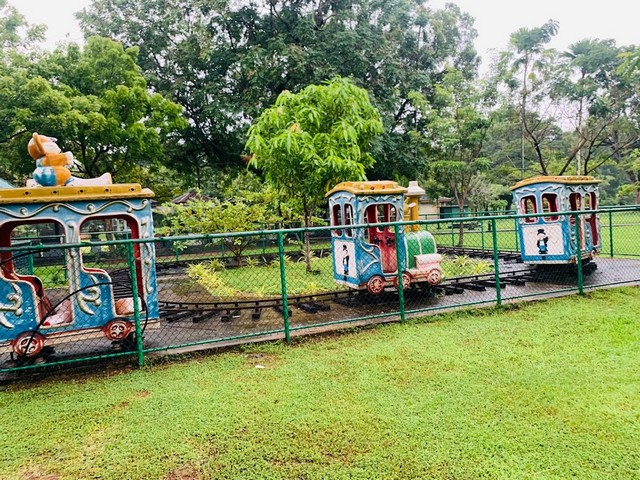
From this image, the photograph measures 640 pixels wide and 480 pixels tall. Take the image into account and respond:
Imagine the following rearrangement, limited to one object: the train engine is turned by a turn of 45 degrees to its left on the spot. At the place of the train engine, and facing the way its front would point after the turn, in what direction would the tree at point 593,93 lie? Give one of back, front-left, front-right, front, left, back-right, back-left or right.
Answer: front-right

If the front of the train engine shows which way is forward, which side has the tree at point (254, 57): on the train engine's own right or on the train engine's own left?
on the train engine's own left

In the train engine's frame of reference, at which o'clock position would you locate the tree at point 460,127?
The tree is roughly at 11 o'clock from the train engine.

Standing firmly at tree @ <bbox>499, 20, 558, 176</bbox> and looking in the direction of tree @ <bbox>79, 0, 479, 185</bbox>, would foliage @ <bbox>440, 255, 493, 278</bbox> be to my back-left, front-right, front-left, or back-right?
front-left

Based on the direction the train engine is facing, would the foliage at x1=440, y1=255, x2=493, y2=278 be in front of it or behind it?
in front

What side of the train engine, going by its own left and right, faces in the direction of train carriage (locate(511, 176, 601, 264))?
front

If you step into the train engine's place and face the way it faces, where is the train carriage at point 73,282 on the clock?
The train carriage is roughly at 6 o'clock from the train engine.

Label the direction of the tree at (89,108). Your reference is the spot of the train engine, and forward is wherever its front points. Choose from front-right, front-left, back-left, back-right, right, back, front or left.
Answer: left

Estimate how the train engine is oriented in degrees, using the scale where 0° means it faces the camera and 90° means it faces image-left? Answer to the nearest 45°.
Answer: approximately 225°
